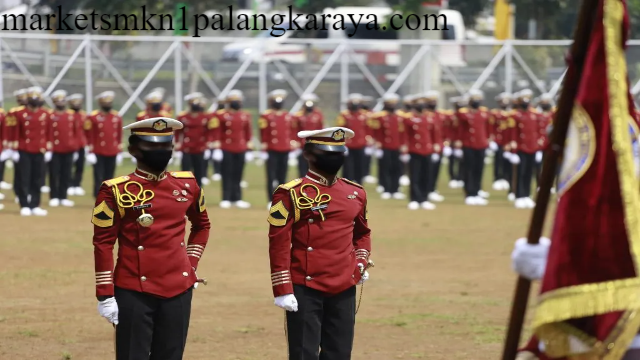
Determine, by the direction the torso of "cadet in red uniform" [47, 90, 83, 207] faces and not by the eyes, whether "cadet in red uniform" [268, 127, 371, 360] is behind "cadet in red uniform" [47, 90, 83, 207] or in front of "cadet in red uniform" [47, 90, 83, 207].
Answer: in front

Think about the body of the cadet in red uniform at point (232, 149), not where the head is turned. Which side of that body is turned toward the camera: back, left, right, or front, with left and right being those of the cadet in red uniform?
front

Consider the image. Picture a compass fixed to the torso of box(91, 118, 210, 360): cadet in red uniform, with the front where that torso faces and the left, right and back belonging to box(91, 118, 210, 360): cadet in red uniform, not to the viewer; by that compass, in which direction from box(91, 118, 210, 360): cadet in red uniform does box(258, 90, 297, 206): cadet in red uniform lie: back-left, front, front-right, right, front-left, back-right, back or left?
back-left

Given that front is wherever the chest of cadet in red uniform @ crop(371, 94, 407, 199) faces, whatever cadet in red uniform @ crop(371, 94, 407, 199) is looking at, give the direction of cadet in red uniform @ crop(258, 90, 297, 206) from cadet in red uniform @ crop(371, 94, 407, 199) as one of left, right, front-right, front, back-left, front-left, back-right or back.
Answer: front-right

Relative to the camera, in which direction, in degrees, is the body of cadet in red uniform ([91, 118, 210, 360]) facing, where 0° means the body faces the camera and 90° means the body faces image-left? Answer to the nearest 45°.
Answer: approximately 315°

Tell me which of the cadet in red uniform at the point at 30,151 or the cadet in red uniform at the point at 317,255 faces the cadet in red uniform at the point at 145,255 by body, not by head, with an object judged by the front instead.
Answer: the cadet in red uniform at the point at 30,151

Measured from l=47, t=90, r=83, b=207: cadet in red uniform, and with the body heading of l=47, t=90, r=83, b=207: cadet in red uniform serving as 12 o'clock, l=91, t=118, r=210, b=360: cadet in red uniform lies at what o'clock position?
l=91, t=118, r=210, b=360: cadet in red uniform is roughly at 12 o'clock from l=47, t=90, r=83, b=207: cadet in red uniform.

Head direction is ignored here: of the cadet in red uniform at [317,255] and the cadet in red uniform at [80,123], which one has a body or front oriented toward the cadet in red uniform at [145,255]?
the cadet in red uniform at [80,123]

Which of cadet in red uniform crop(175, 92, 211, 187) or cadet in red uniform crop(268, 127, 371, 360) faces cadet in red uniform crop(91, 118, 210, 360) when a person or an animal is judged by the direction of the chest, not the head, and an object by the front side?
cadet in red uniform crop(175, 92, 211, 187)

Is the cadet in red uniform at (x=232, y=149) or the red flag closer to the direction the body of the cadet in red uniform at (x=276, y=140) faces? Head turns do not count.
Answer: the red flag

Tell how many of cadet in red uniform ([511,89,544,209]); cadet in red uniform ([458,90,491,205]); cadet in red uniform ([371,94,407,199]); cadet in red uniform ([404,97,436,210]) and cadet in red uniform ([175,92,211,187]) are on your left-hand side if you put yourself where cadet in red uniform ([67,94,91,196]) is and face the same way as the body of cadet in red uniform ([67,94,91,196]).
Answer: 5

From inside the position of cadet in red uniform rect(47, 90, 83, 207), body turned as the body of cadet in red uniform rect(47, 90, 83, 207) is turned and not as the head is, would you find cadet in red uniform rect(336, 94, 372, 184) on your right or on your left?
on your left

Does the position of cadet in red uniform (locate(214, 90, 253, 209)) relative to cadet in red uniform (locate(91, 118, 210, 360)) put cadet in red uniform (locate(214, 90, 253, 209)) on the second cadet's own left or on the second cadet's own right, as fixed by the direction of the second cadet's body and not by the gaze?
on the second cadet's own left

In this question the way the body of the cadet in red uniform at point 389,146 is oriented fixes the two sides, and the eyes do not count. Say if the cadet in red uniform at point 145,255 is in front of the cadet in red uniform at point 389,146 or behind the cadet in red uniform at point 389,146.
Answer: in front

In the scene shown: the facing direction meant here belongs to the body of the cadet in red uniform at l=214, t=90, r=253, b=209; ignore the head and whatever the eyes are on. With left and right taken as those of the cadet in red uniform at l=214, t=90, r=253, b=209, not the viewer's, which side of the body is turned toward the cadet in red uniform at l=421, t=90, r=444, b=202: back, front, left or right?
left
